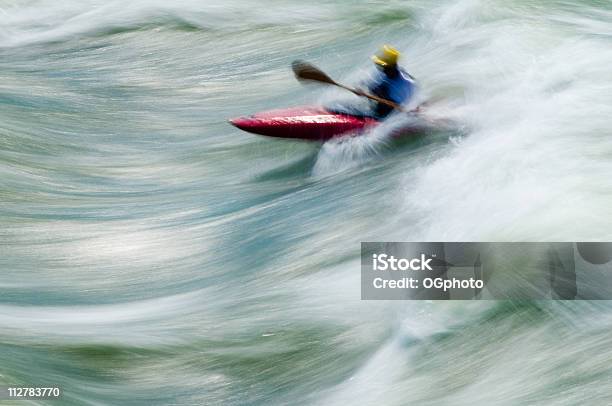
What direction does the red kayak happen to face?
to the viewer's left
